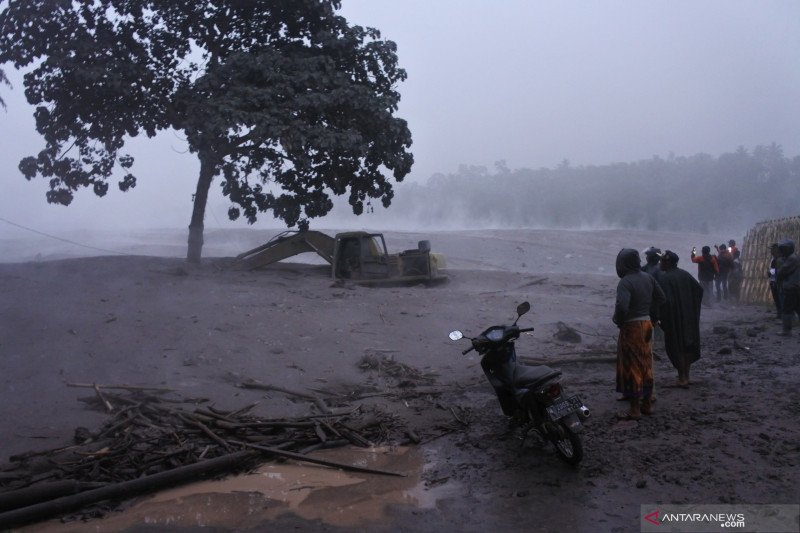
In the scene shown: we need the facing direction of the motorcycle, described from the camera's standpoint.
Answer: facing away from the viewer and to the left of the viewer

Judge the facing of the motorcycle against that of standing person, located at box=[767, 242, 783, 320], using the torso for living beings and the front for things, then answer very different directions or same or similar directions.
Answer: same or similar directions

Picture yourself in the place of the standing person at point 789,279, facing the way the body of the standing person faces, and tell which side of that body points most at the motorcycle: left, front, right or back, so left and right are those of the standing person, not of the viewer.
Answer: left

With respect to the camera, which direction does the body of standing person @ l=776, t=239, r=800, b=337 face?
to the viewer's left

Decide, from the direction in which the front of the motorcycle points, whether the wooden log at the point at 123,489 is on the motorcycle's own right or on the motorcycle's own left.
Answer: on the motorcycle's own left

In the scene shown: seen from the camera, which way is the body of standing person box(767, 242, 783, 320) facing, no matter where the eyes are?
to the viewer's left

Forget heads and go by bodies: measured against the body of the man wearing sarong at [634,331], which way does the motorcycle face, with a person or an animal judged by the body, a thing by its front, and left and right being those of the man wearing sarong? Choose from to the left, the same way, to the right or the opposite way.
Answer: the same way

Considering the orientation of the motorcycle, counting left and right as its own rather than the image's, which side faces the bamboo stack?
right

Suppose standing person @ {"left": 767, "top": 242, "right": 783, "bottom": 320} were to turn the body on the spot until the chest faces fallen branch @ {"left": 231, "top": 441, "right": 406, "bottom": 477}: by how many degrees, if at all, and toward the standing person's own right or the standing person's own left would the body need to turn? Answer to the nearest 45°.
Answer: approximately 90° to the standing person's own left

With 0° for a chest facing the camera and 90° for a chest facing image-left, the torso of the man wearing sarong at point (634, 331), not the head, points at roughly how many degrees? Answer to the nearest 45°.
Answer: approximately 135°

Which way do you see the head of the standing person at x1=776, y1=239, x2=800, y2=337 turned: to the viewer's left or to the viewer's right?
to the viewer's left
